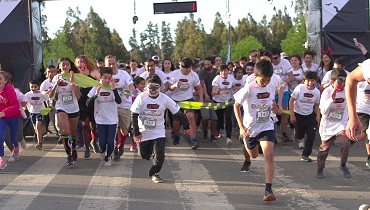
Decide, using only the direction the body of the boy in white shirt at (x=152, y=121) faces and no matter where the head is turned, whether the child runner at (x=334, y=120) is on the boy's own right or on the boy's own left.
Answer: on the boy's own left

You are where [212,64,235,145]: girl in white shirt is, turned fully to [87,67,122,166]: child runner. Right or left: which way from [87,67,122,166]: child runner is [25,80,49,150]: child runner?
right

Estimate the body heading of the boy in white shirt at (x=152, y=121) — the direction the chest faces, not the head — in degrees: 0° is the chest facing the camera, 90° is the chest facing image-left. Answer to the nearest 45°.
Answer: approximately 0°

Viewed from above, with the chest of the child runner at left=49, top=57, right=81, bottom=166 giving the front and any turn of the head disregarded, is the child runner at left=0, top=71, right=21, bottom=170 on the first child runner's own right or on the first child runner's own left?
on the first child runner's own right

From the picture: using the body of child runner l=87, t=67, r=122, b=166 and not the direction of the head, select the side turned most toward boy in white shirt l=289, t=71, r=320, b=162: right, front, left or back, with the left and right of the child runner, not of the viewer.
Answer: left

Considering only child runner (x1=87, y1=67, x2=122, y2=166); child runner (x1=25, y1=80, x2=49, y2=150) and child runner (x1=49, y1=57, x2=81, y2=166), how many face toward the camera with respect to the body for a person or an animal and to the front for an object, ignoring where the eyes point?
3

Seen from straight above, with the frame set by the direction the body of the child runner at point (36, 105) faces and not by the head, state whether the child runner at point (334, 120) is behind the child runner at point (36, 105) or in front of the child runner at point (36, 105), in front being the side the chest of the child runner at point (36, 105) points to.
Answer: in front

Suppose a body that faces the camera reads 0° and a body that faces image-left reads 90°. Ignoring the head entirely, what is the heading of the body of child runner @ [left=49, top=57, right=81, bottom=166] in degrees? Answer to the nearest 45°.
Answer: approximately 0°
